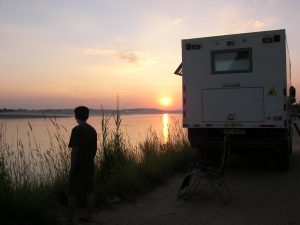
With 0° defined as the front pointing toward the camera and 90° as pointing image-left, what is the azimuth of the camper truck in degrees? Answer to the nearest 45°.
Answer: approximately 180°
